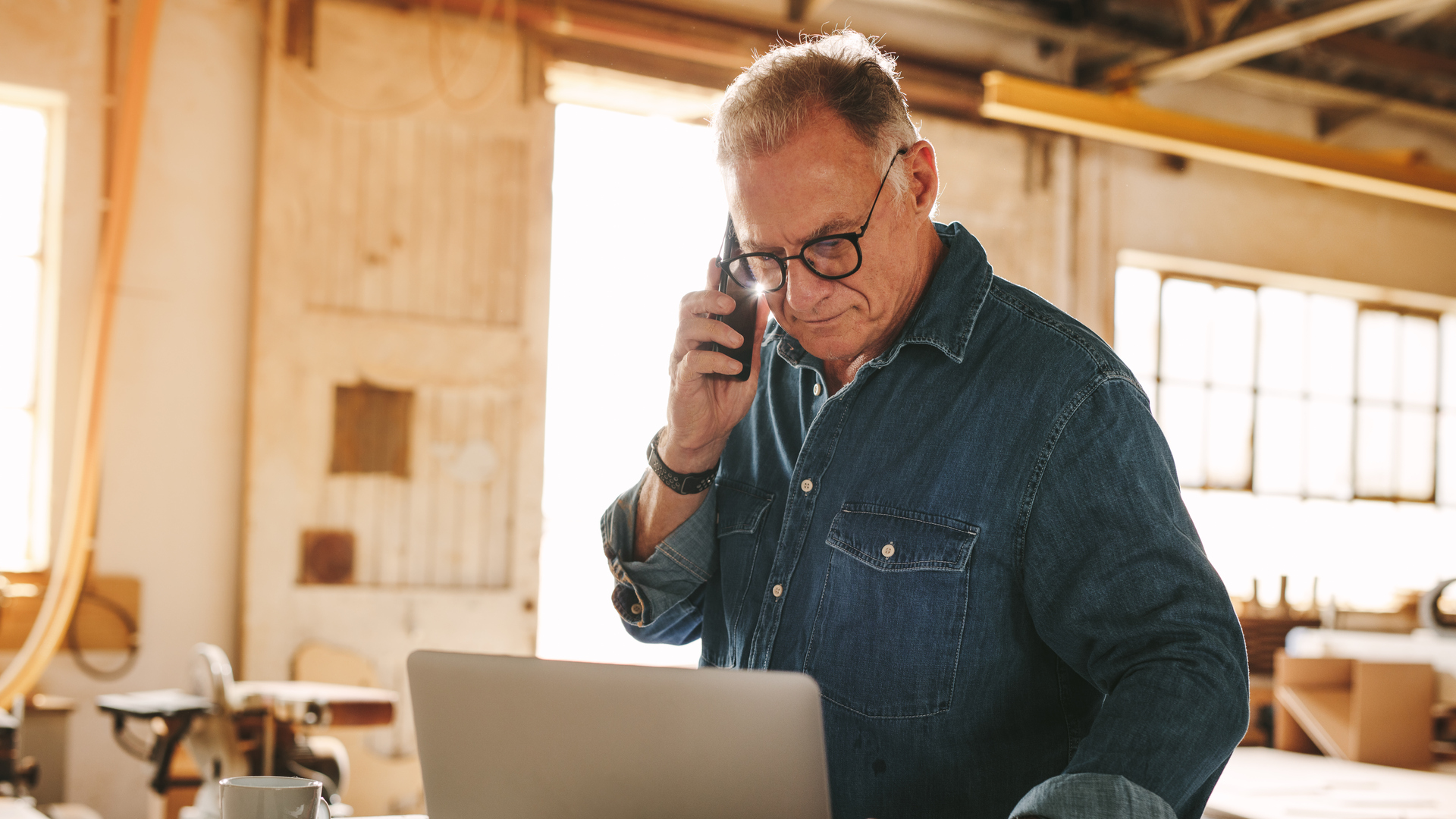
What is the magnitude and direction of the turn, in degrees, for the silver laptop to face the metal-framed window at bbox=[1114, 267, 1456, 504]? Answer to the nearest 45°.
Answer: approximately 45° to its right

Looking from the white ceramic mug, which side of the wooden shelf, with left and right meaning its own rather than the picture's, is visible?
front

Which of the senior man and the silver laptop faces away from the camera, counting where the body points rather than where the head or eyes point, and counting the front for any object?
the silver laptop

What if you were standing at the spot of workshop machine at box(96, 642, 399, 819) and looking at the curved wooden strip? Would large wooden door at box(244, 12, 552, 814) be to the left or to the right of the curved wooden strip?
right

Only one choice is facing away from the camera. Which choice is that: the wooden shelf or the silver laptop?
the silver laptop

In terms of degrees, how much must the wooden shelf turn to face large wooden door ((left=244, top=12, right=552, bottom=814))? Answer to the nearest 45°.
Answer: approximately 45° to its right

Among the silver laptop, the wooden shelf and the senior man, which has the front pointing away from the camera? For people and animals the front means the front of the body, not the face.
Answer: the silver laptop

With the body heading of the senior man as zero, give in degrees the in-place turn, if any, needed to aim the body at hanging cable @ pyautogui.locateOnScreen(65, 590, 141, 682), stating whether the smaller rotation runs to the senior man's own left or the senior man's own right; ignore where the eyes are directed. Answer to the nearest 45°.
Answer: approximately 90° to the senior man's own right

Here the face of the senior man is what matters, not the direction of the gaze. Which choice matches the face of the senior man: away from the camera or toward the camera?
toward the camera

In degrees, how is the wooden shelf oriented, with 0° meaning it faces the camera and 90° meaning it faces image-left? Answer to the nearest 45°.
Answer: approximately 45°

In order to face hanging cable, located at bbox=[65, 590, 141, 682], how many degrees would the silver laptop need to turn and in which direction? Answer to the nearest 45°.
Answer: approximately 45° to its left

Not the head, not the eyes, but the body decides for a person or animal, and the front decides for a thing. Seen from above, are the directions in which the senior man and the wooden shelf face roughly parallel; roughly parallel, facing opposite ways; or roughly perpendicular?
roughly parallel

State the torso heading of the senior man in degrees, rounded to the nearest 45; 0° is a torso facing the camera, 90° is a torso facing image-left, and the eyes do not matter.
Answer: approximately 45°

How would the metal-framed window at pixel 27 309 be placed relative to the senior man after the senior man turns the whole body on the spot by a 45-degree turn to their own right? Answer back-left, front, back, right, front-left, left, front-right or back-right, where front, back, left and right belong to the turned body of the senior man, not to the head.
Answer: front-right

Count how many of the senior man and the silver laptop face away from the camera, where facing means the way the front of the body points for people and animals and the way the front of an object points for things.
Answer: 1

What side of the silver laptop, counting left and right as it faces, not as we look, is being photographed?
back

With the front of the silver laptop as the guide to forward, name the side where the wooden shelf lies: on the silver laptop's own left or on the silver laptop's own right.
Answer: on the silver laptop's own right
